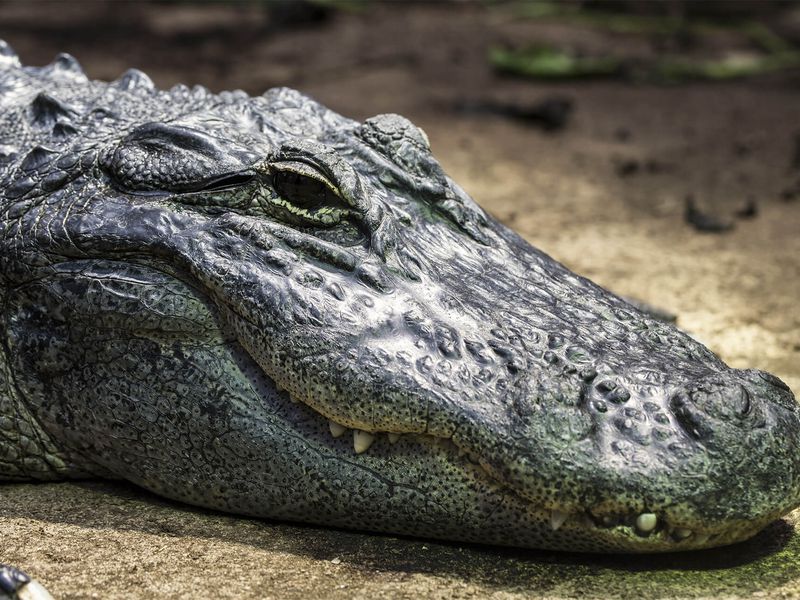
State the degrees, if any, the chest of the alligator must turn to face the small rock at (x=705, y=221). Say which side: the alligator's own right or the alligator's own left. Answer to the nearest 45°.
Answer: approximately 90° to the alligator's own left

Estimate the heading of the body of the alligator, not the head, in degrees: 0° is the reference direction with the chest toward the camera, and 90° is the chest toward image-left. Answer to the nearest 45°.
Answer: approximately 315°
